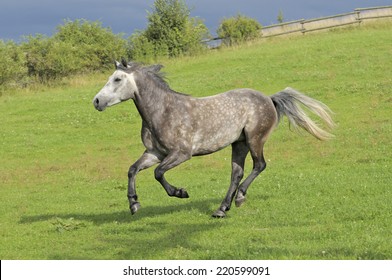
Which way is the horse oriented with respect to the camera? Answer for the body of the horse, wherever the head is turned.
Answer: to the viewer's left
